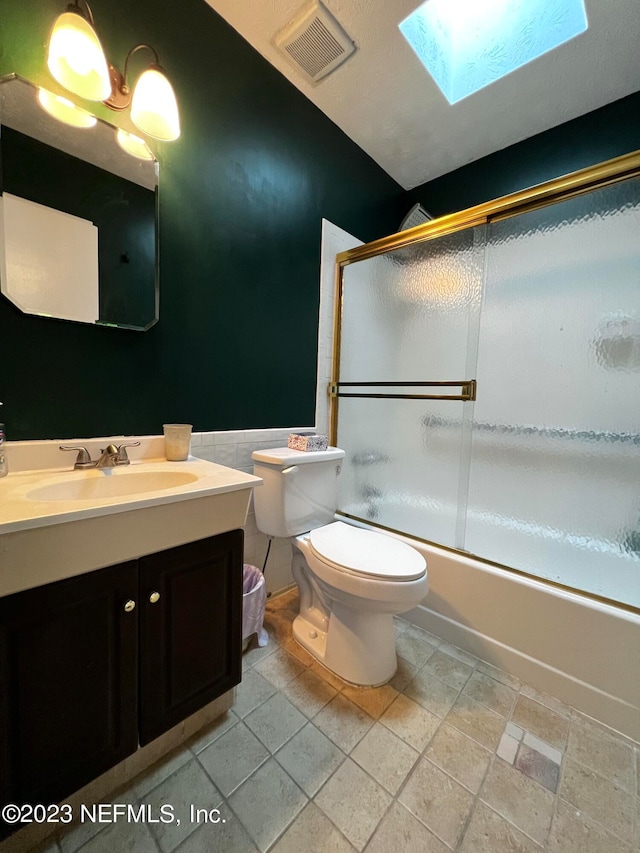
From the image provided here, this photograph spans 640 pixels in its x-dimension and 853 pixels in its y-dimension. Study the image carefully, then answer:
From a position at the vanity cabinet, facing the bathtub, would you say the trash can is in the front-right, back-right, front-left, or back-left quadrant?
front-left

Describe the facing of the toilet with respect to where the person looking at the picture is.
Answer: facing the viewer and to the right of the viewer

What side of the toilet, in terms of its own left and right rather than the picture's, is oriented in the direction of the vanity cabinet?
right

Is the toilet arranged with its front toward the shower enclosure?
no

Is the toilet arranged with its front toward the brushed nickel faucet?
no
